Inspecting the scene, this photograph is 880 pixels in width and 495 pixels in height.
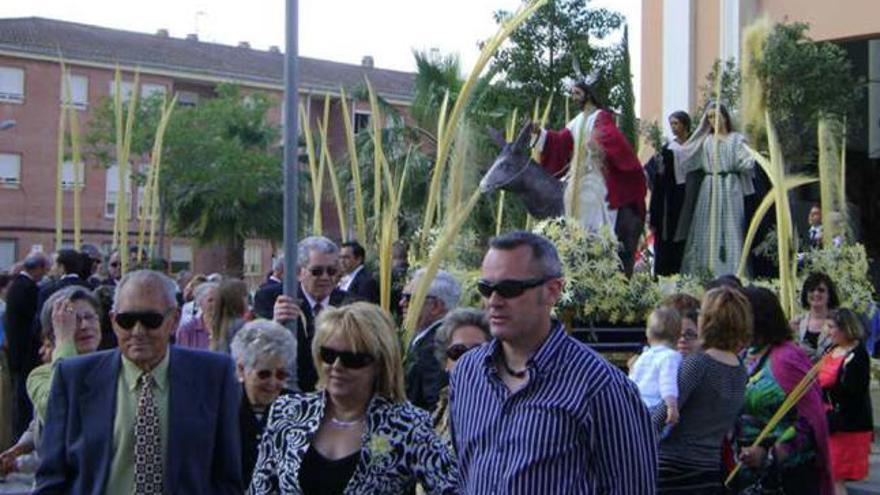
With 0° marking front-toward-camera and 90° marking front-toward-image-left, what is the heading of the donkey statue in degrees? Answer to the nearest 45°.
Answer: approximately 90°

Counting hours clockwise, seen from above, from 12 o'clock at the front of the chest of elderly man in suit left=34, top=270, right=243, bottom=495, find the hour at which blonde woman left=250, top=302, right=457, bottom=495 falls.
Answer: The blonde woman is roughly at 10 o'clock from the elderly man in suit.

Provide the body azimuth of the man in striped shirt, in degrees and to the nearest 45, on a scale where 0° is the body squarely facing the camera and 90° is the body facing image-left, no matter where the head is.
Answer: approximately 45°

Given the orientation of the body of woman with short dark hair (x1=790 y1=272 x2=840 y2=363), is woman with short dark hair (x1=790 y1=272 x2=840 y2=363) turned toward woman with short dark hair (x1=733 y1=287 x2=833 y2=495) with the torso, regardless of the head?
yes
